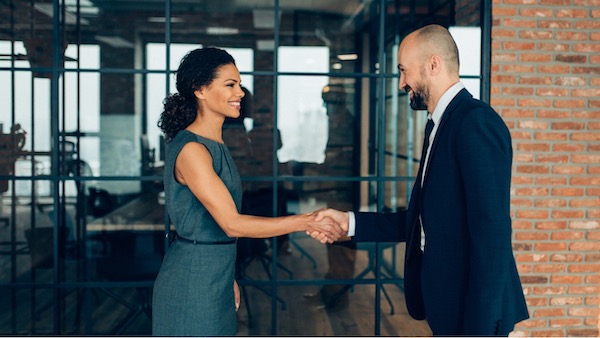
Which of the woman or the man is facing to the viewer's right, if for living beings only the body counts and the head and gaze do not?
the woman

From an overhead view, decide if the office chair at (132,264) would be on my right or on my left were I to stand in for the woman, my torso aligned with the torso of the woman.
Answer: on my left

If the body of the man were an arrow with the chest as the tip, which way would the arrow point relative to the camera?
to the viewer's left

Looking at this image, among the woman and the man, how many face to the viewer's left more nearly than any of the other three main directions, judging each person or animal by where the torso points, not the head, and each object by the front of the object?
1

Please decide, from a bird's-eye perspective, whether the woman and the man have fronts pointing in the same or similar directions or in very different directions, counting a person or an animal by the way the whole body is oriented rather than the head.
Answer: very different directions

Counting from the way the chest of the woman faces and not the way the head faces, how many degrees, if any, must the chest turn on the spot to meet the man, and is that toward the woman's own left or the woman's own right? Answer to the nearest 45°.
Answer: approximately 45° to the woman's own right

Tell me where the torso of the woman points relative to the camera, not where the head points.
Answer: to the viewer's right

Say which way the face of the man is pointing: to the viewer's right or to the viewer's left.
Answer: to the viewer's left

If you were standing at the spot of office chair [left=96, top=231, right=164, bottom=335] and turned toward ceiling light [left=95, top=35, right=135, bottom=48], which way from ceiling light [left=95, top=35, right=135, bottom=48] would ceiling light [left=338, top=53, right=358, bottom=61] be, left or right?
right

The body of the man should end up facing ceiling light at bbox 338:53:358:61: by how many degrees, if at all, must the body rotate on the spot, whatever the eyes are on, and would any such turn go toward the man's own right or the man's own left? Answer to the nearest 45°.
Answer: approximately 90° to the man's own right
